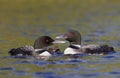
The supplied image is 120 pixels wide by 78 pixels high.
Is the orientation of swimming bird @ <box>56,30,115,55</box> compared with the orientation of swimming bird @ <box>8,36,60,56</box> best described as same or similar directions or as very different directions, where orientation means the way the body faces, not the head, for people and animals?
very different directions

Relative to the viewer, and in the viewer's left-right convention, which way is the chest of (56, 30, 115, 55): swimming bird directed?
facing to the left of the viewer

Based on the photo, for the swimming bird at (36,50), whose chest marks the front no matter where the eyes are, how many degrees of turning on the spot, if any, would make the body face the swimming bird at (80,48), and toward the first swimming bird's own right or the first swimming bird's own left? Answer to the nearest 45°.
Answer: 0° — it already faces it

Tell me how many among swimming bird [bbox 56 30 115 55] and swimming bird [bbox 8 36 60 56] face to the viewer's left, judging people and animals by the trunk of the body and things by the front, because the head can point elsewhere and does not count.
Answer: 1

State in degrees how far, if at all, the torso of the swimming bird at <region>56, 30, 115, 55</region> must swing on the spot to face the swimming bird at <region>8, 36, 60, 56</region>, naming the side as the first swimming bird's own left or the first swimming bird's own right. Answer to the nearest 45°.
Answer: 0° — it already faces it

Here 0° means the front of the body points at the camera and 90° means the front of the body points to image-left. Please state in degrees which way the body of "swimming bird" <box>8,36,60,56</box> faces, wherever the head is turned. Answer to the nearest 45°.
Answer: approximately 270°
